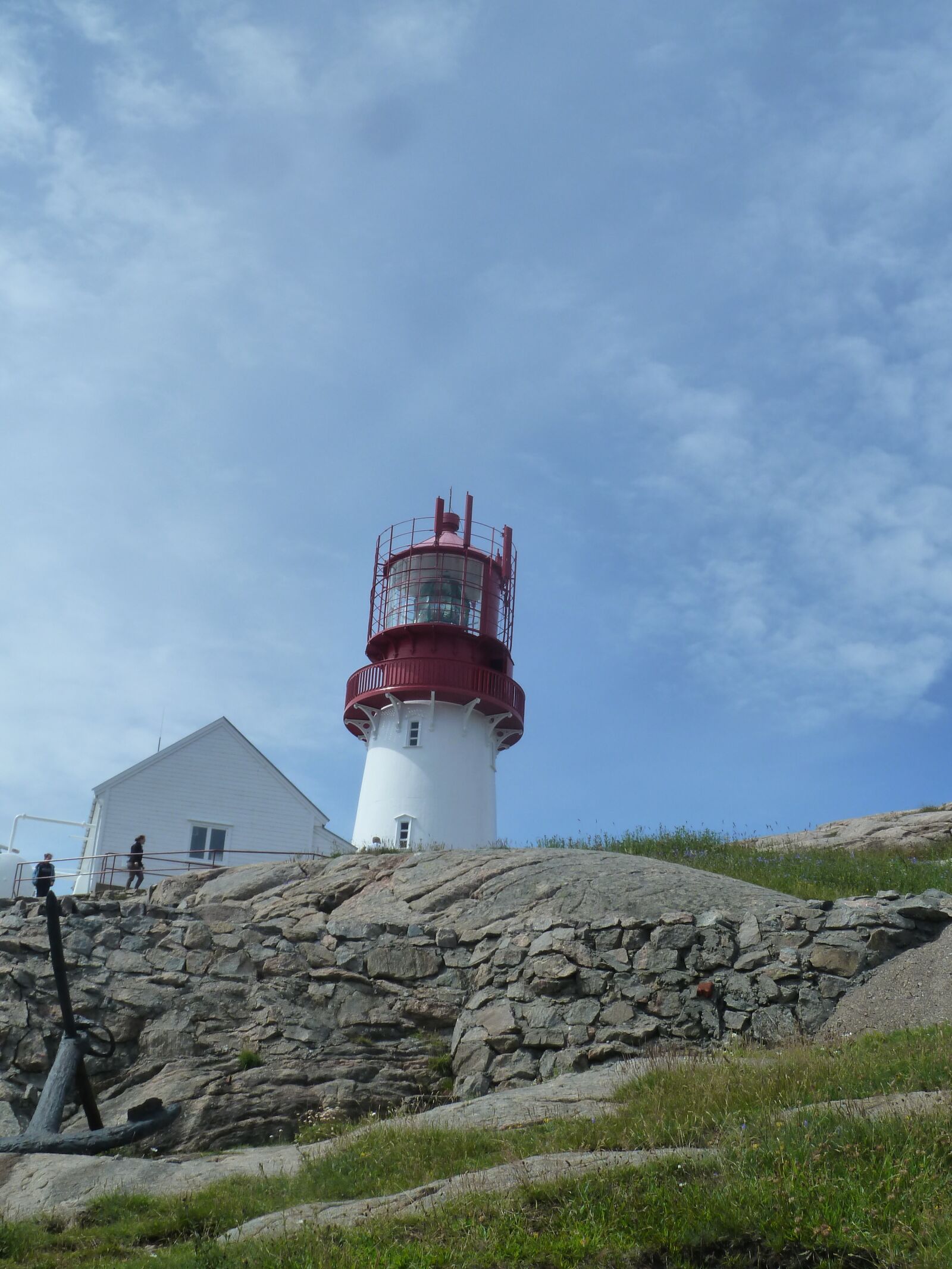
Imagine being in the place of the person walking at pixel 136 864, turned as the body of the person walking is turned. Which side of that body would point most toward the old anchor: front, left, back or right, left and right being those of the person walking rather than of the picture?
right

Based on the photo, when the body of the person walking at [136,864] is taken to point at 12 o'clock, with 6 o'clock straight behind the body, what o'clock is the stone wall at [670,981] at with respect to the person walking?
The stone wall is roughly at 2 o'clock from the person walking.

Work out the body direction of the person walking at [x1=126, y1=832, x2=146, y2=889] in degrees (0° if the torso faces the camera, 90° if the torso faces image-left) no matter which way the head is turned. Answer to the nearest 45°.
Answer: approximately 270°

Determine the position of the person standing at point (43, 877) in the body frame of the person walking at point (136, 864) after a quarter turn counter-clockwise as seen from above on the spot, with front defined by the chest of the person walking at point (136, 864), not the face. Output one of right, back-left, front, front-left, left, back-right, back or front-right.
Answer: left

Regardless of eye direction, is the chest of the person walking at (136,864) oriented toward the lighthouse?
yes
